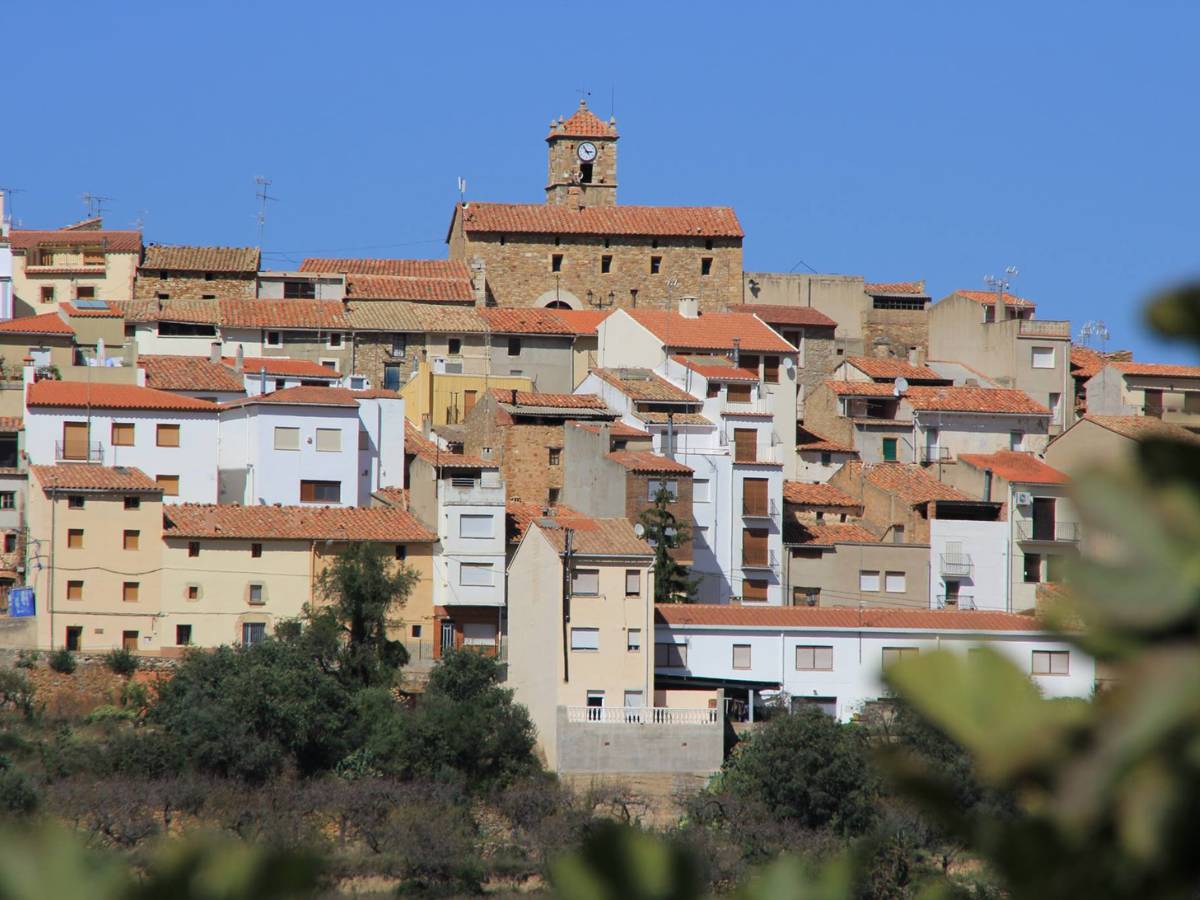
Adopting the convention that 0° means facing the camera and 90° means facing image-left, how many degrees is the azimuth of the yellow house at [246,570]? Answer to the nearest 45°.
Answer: approximately 0°

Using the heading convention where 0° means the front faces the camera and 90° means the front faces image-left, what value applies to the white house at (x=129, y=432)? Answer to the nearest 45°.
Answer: approximately 0°

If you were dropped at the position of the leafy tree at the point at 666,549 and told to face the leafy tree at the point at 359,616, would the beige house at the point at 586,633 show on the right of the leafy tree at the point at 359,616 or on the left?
left

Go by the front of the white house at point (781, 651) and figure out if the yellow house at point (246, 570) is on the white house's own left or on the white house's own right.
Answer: on the white house's own right

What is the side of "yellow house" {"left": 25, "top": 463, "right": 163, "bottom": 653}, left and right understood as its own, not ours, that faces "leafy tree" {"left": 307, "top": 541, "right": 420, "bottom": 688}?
left

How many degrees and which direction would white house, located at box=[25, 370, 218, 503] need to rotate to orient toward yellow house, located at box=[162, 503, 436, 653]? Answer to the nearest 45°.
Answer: approximately 45° to its left

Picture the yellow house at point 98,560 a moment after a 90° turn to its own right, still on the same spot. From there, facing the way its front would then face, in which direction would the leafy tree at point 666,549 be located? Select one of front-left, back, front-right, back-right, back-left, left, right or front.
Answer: back

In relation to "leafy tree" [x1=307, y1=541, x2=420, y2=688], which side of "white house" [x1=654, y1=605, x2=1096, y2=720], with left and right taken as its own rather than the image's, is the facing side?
right
